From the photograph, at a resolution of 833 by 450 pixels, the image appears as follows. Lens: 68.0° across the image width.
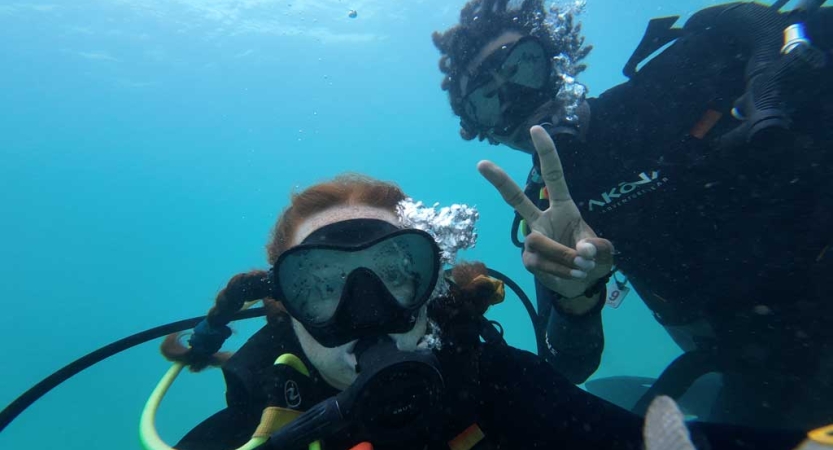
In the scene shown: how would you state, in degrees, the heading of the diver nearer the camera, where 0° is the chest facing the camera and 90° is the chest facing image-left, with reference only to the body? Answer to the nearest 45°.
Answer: approximately 0°

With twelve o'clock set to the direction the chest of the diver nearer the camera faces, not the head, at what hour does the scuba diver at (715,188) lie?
The scuba diver is roughly at 8 o'clock from the diver nearer the camera.
